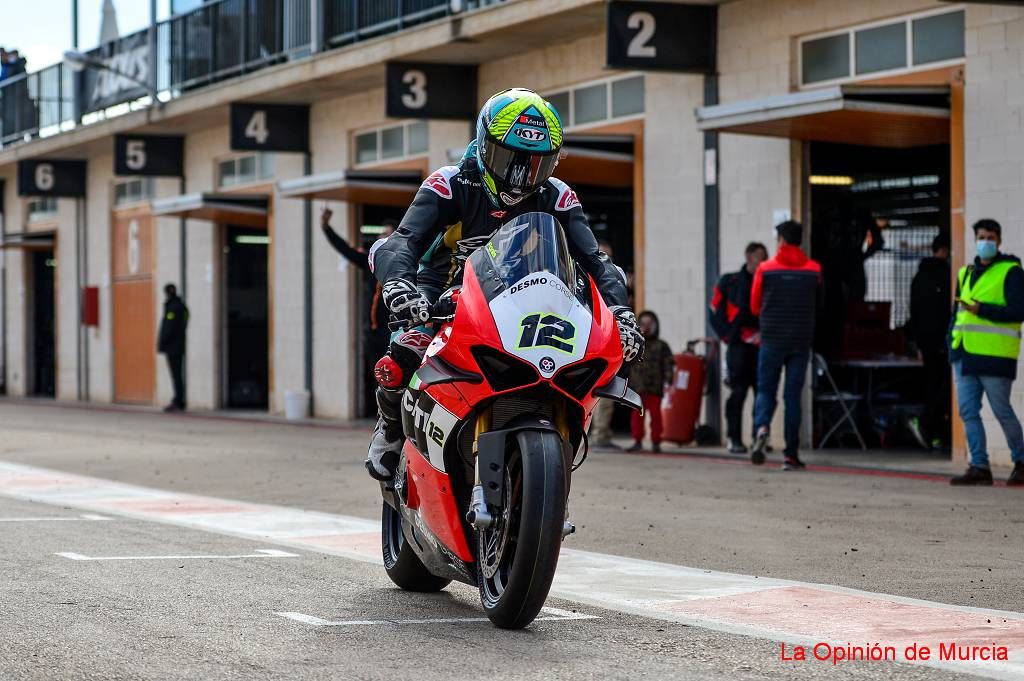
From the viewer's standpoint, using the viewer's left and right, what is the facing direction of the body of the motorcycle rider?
facing the viewer

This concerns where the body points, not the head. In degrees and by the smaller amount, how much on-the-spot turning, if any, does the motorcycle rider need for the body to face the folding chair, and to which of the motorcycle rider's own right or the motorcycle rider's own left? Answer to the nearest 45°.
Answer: approximately 180°

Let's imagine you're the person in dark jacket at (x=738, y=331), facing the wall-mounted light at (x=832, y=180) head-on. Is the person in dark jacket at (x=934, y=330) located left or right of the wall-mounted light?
right

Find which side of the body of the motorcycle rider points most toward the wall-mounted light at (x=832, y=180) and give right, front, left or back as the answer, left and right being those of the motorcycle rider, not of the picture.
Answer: back

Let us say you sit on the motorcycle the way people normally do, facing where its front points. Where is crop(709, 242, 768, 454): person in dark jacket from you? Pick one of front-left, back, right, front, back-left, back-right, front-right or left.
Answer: back-left

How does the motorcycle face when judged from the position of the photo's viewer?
facing the viewer and to the right of the viewer

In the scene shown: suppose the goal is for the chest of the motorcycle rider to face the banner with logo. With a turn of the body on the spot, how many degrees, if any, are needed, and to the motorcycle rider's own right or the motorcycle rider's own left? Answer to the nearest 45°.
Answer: approximately 180°
